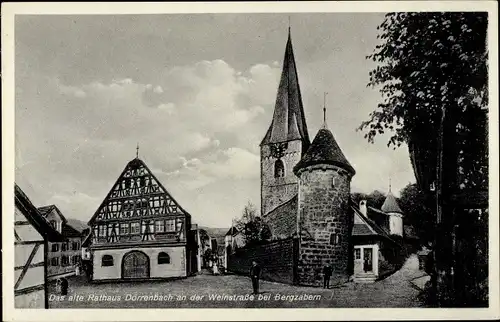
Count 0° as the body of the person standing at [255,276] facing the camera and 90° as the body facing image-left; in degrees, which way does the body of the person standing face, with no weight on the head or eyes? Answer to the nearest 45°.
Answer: approximately 0°

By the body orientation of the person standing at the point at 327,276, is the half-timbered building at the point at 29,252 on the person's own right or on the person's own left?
on the person's own right

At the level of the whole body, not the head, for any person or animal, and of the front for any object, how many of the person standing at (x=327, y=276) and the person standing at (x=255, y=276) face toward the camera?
2

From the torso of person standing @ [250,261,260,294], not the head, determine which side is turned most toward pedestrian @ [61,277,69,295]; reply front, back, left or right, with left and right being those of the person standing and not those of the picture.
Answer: right
